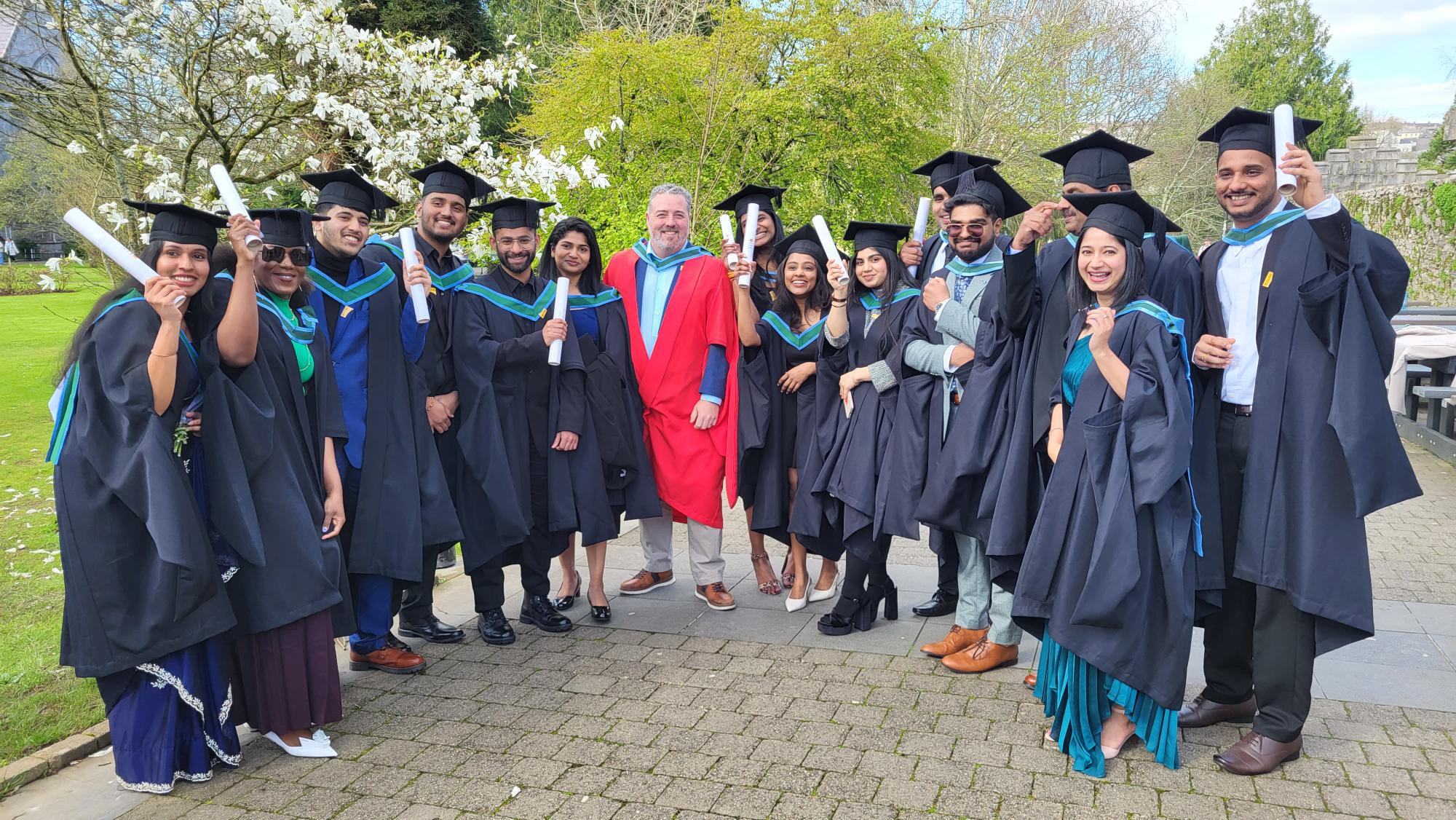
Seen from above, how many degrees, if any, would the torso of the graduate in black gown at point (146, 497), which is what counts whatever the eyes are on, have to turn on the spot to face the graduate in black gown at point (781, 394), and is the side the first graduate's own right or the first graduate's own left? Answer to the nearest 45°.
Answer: approximately 45° to the first graduate's own left

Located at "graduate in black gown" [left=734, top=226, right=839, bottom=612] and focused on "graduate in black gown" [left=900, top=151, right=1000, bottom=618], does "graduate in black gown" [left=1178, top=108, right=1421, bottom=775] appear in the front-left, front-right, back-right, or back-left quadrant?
front-right

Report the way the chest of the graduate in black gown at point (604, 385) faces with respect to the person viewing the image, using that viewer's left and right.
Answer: facing the viewer

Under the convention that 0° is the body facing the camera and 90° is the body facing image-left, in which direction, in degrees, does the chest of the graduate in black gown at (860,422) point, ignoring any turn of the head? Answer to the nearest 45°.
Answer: approximately 45°

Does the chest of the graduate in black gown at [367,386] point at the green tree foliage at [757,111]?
no

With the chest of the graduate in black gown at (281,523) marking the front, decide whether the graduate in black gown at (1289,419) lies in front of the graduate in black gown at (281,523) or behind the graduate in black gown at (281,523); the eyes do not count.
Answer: in front

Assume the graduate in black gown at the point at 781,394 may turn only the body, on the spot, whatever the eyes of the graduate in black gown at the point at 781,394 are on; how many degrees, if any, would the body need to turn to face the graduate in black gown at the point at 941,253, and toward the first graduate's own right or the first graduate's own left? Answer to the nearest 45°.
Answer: approximately 90° to the first graduate's own left

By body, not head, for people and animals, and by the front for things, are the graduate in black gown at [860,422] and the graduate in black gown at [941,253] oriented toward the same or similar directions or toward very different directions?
same or similar directions

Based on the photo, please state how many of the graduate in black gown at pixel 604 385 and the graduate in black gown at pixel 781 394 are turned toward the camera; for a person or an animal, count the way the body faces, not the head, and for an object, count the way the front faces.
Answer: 2

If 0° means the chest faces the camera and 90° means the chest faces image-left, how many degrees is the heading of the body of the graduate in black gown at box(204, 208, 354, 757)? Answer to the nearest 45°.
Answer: approximately 315°

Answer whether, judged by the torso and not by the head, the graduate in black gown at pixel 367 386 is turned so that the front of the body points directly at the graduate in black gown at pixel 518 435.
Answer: no

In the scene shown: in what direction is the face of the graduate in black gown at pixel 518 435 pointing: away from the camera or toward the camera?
toward the camera

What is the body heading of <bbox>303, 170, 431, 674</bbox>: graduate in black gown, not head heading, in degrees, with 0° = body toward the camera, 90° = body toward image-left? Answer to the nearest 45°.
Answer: approximately 315°

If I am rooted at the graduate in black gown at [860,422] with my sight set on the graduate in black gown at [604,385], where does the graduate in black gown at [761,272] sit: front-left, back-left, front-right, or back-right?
front-right

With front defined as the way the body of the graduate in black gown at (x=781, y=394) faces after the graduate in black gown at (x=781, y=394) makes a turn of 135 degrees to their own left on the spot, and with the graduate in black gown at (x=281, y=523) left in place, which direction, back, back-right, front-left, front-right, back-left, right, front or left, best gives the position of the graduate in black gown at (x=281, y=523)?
back

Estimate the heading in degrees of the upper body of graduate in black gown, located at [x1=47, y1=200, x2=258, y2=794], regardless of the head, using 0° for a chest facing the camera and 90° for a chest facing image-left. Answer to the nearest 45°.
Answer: approximately 315°

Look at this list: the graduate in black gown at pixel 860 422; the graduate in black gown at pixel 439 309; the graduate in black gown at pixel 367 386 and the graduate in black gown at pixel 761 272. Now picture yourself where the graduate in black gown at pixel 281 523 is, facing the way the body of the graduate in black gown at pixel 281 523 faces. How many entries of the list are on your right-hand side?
0
